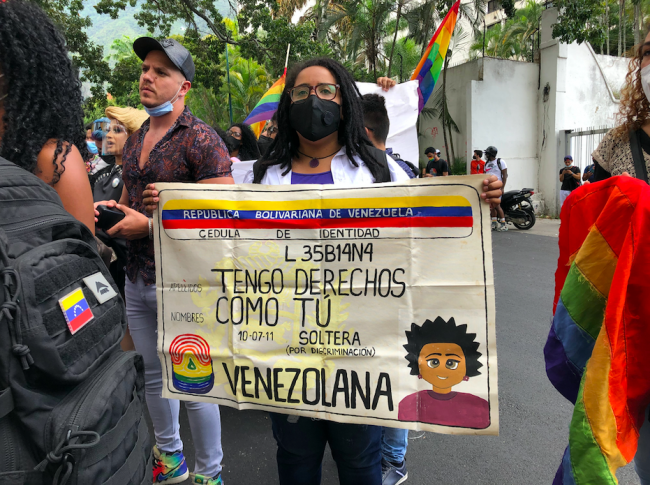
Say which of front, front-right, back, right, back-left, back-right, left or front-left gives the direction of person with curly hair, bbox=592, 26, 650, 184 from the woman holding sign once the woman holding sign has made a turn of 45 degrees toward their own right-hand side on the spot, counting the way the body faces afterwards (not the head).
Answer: back-left

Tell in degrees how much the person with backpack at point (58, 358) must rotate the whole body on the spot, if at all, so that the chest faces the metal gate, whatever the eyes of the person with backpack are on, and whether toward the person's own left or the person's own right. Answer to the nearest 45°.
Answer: approximately 90° to the person's own right

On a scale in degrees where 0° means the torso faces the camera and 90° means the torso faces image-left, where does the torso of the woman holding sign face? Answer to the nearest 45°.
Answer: approximately 0°

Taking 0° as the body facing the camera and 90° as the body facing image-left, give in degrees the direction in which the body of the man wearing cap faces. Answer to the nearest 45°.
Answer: approximately 45°

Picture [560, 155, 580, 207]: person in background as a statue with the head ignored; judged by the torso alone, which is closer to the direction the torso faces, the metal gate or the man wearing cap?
the man wearing cap

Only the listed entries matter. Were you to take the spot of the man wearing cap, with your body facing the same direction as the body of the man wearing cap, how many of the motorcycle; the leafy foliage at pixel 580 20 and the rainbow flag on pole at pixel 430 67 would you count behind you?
3

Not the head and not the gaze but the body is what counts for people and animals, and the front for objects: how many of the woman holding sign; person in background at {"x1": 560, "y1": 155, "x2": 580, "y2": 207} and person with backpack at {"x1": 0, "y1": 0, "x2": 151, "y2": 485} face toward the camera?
2

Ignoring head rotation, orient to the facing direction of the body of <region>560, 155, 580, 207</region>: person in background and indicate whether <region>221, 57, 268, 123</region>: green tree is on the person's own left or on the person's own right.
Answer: on the person's own right

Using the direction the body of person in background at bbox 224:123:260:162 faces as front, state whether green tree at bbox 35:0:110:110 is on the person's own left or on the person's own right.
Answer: on the person's own right
